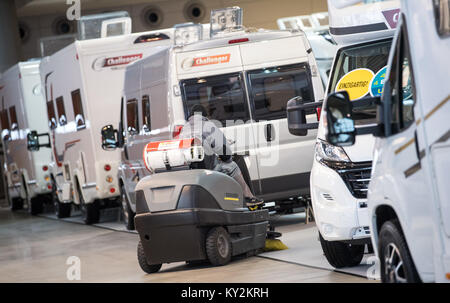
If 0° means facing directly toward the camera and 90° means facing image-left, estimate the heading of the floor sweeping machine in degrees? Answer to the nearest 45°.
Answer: approximately 225°

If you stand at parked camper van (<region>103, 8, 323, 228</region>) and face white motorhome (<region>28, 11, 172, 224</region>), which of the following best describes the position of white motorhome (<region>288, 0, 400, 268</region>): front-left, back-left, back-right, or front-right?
back-left

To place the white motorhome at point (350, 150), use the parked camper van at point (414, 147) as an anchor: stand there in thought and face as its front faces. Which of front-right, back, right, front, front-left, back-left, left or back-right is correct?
front-right

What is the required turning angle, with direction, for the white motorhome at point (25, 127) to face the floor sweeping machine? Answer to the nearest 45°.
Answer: approximately 135° to its left

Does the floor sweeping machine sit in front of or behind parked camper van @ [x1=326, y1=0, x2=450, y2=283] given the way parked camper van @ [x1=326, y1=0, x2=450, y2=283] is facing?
in front

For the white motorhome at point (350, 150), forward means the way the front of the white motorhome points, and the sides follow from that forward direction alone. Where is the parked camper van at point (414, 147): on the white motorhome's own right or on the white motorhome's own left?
on the white motorhome's own left

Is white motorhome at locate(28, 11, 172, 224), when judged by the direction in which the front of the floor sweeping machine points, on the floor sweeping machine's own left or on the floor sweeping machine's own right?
on the floor sweeping machine's own left

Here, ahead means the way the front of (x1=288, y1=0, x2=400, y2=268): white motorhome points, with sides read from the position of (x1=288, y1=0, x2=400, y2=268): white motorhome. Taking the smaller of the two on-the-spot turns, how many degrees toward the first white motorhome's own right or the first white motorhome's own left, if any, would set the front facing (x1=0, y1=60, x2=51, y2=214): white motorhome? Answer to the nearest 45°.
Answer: approximately 90° to the first white motorhome's own right
